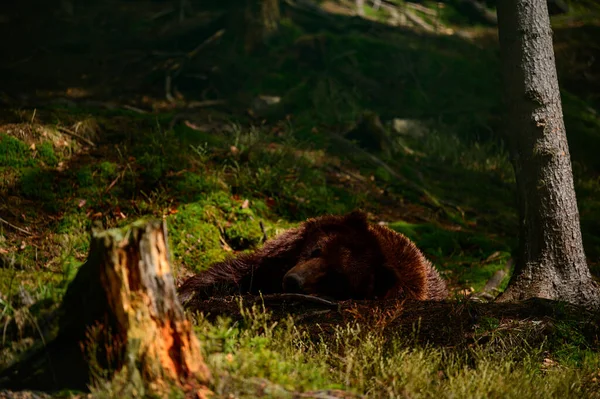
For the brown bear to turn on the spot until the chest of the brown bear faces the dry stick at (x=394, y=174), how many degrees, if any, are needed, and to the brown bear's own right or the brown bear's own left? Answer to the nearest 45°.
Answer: approximately 135° to the brown bear's own right

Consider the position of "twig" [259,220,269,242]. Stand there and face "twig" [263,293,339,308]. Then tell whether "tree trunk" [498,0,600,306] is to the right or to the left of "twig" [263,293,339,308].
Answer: left

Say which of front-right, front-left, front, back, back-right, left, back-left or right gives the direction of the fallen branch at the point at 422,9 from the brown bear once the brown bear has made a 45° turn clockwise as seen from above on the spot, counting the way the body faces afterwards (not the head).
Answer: right

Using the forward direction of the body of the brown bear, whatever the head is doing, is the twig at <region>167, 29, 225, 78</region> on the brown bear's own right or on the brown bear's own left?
on the brown bear's own right

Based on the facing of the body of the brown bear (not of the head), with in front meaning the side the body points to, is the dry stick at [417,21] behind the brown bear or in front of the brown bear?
behind

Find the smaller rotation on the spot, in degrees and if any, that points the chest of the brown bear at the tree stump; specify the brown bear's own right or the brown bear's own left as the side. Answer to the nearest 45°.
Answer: approximately 45° to the brown bear's own left

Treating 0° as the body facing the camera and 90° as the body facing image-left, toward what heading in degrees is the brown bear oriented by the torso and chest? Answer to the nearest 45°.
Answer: approximately 45°
